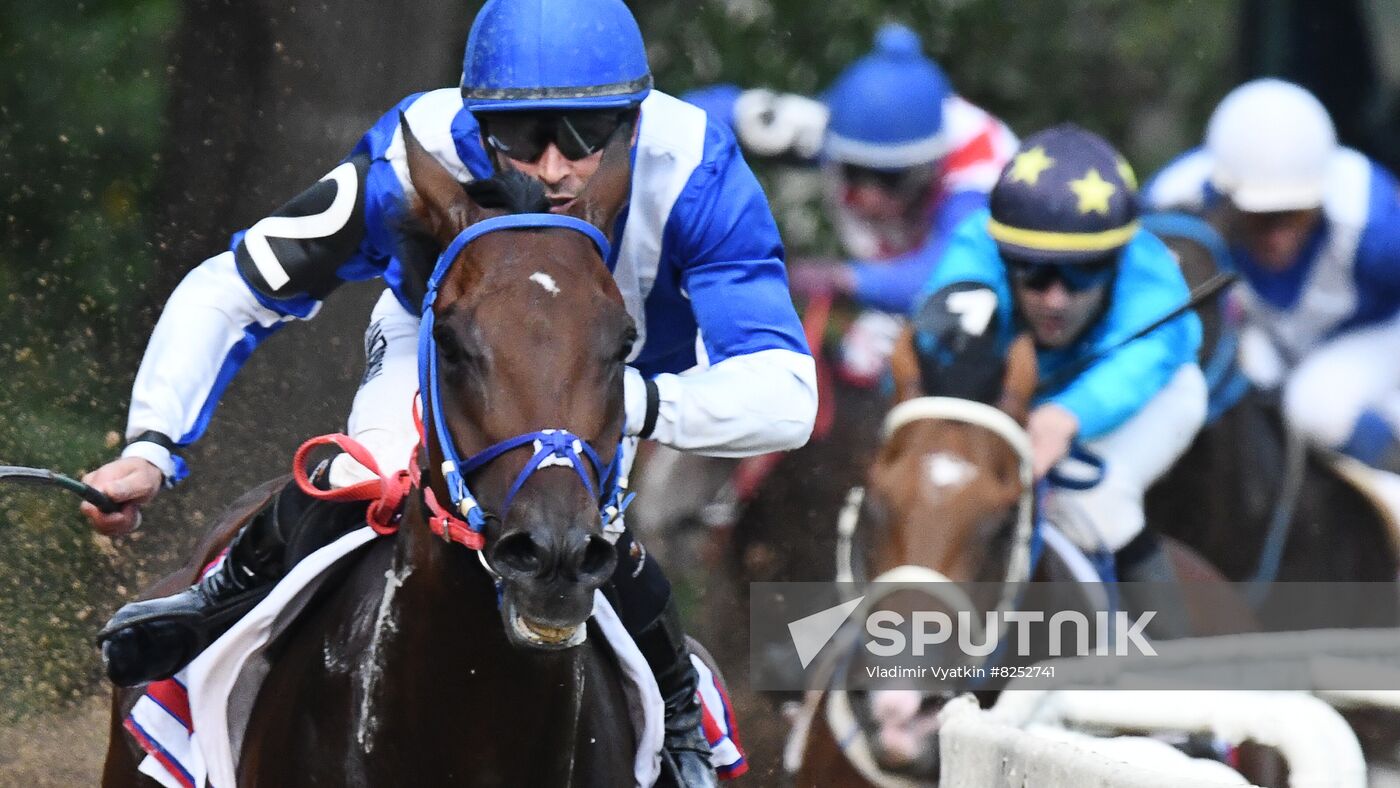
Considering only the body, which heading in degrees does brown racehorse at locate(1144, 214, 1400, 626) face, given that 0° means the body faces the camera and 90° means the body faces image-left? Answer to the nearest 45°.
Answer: approximately 45°

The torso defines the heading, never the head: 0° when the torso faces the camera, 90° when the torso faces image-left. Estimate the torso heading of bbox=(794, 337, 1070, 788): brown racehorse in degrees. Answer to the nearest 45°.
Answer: approximately 0°

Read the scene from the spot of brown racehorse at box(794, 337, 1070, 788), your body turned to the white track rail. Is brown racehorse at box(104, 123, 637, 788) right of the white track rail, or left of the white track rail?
right
